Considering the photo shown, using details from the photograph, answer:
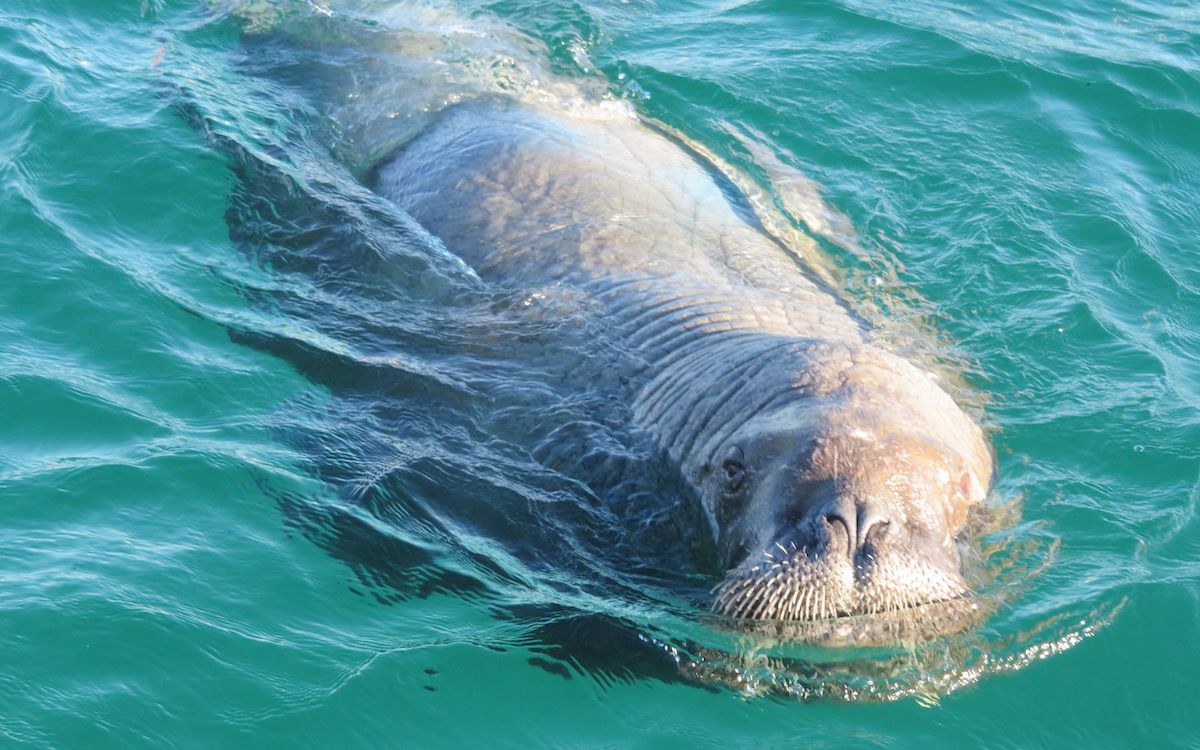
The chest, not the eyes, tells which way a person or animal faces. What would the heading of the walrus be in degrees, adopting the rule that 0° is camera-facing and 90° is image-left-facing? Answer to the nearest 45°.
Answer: approximately 315°
